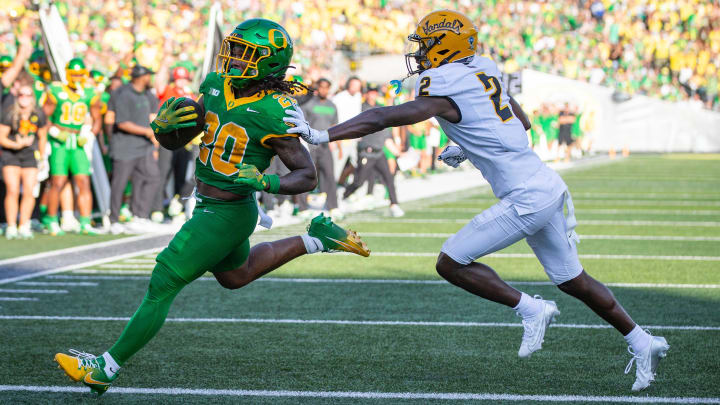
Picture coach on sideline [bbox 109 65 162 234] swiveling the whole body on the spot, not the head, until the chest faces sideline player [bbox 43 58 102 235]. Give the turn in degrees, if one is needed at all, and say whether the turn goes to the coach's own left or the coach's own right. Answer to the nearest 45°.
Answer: approximately 135° to the coach's own right

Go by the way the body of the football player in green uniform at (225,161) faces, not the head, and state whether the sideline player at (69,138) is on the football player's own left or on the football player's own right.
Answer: on the football player's own right

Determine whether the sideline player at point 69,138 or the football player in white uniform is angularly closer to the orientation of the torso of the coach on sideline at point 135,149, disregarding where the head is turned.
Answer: the football player in white uniform

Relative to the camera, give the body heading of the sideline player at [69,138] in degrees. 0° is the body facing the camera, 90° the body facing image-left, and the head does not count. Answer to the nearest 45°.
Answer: approximately 0°

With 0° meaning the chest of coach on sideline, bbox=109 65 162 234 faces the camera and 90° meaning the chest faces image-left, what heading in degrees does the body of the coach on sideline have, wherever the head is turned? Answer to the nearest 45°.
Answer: approximately 315°

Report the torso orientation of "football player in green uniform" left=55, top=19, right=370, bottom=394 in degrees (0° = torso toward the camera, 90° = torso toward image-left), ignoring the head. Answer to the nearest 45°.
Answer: approximately 45°
